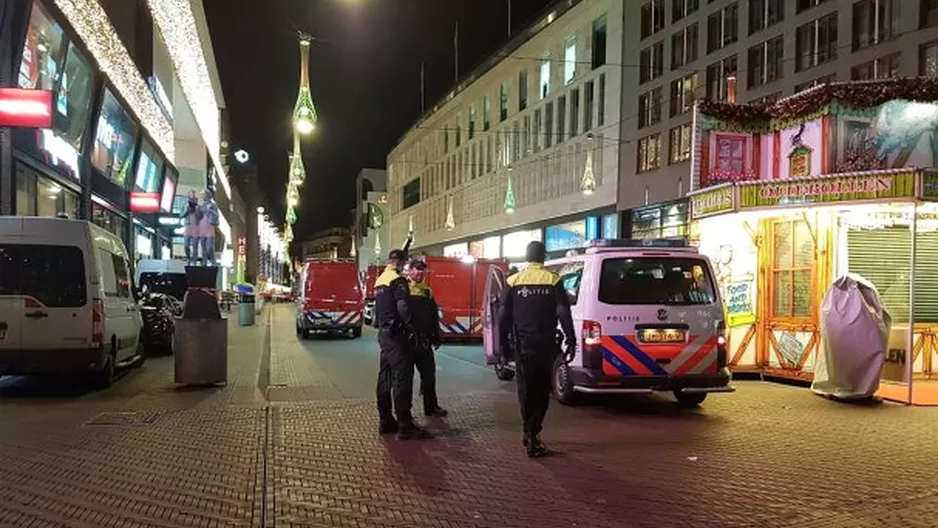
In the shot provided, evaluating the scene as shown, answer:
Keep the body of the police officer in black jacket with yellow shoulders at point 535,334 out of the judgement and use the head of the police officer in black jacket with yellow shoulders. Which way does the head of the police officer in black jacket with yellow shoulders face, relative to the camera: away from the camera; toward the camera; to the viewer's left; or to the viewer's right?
away from the camera

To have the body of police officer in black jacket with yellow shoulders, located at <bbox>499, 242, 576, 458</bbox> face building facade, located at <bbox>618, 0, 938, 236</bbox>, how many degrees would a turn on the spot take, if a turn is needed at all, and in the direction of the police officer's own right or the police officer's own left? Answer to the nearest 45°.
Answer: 0° — they already face it

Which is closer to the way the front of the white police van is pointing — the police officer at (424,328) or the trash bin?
the trash bin

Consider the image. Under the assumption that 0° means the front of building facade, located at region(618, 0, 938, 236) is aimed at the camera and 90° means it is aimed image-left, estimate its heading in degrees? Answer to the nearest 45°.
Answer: approximately 45°

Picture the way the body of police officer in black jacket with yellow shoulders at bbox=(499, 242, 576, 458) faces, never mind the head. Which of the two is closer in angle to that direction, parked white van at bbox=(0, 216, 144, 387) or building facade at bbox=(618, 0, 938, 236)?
the building facade

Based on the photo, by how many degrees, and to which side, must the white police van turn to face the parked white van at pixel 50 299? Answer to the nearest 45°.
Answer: approximately 45° to its left

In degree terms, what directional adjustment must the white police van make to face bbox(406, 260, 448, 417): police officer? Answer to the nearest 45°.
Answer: approximately 135° to its left

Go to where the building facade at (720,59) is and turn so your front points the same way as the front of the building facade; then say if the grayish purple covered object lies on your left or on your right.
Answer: on your left

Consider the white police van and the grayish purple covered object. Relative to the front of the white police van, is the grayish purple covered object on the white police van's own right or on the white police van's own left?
on the white police van's own right

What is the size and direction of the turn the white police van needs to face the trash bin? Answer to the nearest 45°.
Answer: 0° — it already faces it

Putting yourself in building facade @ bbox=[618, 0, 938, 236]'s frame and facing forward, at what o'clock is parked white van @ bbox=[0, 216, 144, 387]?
The parked white van is roughly at 11 o'clock from the building facade.

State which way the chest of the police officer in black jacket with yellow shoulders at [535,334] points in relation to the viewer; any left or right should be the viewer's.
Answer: facing away from the viewer

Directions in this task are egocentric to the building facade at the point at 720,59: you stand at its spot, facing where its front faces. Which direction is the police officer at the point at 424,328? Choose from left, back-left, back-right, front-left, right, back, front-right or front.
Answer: front-left

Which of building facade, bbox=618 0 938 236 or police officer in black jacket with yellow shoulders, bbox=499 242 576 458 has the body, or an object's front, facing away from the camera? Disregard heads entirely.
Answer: the police officer in black jacket with yellow shoulders

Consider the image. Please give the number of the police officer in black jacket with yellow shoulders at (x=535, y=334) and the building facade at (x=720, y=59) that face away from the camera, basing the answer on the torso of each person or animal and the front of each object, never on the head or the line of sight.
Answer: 1

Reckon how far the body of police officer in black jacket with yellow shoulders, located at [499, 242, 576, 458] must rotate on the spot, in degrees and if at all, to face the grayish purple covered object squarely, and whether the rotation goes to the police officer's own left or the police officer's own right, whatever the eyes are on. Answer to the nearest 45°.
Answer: approximately 45° to the police officer's own right
